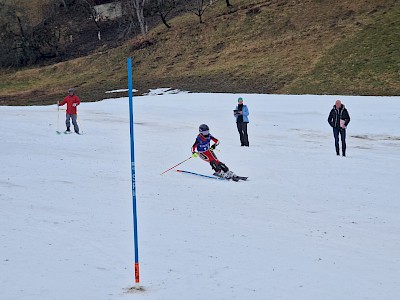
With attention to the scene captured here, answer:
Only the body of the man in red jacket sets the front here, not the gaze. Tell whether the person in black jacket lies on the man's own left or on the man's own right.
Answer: on the man's own left

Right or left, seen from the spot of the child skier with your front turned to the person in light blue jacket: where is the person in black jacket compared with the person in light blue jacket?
right

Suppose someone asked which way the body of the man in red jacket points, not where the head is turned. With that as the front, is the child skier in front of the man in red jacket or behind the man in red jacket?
in front

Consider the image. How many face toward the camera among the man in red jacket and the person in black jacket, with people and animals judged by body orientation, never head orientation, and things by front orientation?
2

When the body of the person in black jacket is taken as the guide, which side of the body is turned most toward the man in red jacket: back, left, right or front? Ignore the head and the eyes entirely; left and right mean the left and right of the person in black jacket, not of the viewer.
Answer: right

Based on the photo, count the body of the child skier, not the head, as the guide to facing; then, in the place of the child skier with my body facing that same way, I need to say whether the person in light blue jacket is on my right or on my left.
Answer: on my left

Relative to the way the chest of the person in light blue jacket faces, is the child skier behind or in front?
in front
